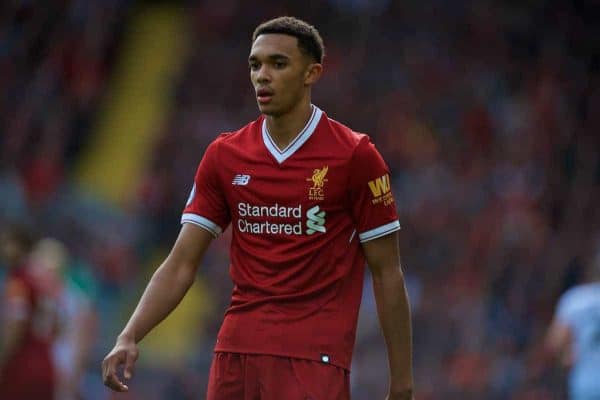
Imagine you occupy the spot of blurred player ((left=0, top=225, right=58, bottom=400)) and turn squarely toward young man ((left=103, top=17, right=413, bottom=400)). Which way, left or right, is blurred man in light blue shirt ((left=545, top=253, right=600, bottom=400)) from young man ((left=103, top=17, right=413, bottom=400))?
left
